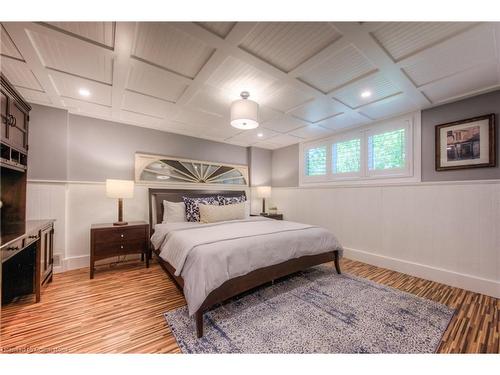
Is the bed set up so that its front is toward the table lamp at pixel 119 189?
no

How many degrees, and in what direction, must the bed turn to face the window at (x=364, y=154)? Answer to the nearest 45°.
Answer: approximately 90° to its left

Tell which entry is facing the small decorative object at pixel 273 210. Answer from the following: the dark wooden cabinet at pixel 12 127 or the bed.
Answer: the dark wooden cabinet

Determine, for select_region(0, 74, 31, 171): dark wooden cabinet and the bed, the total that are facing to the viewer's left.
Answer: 0

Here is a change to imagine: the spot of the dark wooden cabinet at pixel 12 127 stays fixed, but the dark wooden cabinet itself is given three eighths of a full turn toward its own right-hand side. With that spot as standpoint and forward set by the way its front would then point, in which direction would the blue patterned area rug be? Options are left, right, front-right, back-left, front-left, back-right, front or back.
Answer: left

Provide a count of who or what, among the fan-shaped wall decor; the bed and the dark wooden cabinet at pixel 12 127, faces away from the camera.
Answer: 0

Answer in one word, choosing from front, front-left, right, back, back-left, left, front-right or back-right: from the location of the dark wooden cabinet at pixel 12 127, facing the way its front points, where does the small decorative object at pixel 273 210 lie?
front

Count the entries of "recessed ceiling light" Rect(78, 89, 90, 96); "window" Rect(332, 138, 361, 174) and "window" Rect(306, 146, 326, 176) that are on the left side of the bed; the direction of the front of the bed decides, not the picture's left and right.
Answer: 2

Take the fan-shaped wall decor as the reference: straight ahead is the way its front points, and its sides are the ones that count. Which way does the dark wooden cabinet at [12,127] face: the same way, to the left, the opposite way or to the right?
to the left

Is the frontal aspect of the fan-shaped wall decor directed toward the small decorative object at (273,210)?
no

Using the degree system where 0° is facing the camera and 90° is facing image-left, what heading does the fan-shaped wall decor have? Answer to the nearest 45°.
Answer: approximately 315°

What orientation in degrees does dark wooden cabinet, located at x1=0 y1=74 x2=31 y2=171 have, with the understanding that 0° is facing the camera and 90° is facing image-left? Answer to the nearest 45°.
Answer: approximately 270°

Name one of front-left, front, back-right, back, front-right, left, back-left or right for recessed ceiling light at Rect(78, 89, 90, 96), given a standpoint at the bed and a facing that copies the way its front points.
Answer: back-right

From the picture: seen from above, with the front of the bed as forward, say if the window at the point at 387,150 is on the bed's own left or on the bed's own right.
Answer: on the bed's own left

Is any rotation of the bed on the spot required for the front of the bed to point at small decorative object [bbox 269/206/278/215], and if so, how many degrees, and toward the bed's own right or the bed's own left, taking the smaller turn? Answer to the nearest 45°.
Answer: approximately 135° to the bed's own left

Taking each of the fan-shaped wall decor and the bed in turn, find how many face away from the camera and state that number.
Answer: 0
